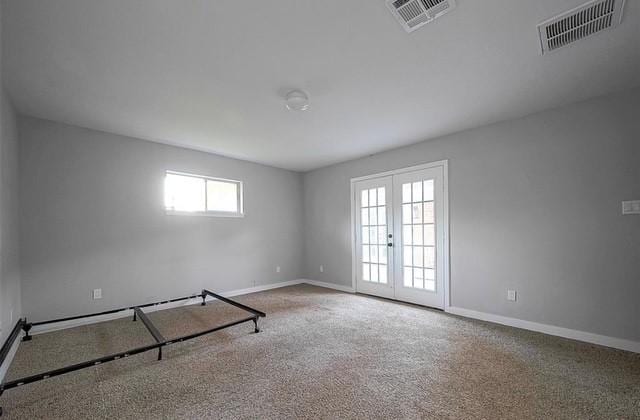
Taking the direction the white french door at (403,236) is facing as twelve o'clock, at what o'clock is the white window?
The white window is roughly at 1 o'clock from the white french door.

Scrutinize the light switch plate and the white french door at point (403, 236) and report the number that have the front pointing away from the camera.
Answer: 0

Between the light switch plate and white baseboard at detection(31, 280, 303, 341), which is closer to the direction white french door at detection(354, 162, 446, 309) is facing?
the white baseboard

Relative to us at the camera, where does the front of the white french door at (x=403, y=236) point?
facing the viewer and to the left of the viewer

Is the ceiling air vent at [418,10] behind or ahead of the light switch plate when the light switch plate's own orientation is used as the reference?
ahead

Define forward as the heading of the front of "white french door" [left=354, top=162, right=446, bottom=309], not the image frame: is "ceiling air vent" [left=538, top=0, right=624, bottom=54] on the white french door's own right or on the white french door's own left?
on the white french door's own left

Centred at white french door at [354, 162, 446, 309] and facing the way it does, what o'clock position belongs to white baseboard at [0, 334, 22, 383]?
The white baseboard is roughly at 12 o'clock from the white french door.

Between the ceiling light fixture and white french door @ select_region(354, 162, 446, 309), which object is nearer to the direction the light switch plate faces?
the ceiling light fixture

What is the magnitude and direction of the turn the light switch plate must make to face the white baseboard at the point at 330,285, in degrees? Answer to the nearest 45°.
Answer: approximately 90° to its right

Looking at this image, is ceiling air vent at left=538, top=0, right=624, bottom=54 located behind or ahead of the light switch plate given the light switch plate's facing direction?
ahead

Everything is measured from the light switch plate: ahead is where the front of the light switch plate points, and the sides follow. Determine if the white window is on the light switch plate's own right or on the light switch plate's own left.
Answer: on the light switch plate's own right

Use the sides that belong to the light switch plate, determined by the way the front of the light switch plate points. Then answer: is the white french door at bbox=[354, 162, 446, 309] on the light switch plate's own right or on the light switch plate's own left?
on the light switch plate's own right

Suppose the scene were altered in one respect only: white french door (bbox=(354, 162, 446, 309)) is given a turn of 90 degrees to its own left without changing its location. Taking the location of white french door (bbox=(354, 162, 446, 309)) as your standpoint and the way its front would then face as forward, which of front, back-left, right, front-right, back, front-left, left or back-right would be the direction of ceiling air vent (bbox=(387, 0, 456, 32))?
front-right

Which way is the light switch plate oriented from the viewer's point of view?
toward the camera

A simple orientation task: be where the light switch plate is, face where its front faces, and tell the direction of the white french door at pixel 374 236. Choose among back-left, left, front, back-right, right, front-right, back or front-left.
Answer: right
